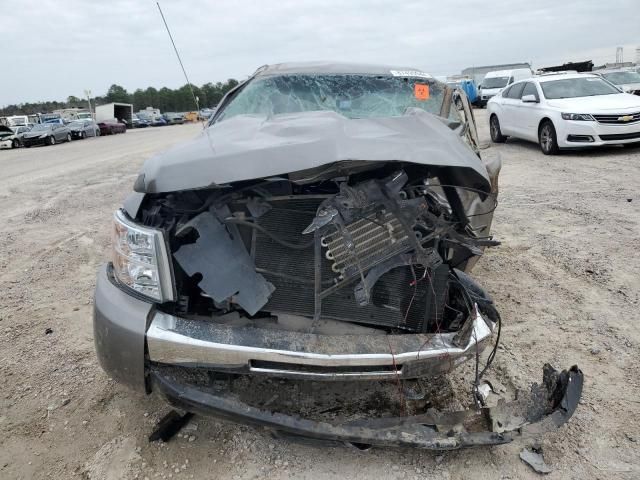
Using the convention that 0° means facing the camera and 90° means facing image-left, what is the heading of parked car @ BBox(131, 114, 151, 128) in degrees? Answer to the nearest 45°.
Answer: approximately 315°

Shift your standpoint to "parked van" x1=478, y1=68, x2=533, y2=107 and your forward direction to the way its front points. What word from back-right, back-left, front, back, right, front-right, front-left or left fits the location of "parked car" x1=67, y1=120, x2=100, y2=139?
front-right

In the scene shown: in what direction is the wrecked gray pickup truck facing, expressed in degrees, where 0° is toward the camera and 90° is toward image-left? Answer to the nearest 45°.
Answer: approximately 0°

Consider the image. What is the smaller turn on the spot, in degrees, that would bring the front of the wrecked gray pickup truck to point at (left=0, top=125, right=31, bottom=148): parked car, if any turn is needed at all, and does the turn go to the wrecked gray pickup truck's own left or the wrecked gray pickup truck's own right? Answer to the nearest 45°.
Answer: approximately 135° to the wrecked gray pickup truck's own right

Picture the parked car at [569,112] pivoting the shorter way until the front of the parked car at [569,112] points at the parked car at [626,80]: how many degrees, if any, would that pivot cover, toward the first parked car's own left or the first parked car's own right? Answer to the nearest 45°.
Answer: approximately 135° to the first parked car's own left

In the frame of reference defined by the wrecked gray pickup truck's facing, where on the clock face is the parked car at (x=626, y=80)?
The parked car is roughly at 7 o'clock from the wrecked gray pickup truck.

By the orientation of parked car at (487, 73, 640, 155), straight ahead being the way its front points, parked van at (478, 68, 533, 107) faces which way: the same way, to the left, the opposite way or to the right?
to the right

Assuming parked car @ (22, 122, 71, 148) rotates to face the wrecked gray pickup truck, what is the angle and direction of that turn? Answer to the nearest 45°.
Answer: approximately 45° to its left

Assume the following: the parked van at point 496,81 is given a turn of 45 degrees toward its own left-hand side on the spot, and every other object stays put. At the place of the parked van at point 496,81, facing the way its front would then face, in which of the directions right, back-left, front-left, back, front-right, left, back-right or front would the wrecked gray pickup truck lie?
front

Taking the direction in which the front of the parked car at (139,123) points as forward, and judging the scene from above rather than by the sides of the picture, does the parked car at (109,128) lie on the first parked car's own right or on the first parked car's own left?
on the first parked car's own right

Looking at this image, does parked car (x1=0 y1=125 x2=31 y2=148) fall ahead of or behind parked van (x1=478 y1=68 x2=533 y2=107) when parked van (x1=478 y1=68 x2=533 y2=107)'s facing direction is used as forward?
ahead

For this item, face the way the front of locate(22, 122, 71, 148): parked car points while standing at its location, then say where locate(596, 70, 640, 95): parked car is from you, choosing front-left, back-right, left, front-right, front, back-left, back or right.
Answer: left

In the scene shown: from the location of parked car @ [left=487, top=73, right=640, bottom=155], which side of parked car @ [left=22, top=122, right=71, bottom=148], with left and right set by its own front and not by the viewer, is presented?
left

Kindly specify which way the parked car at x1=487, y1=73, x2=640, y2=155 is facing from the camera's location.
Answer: facing the viewer and to the right of the viewer
